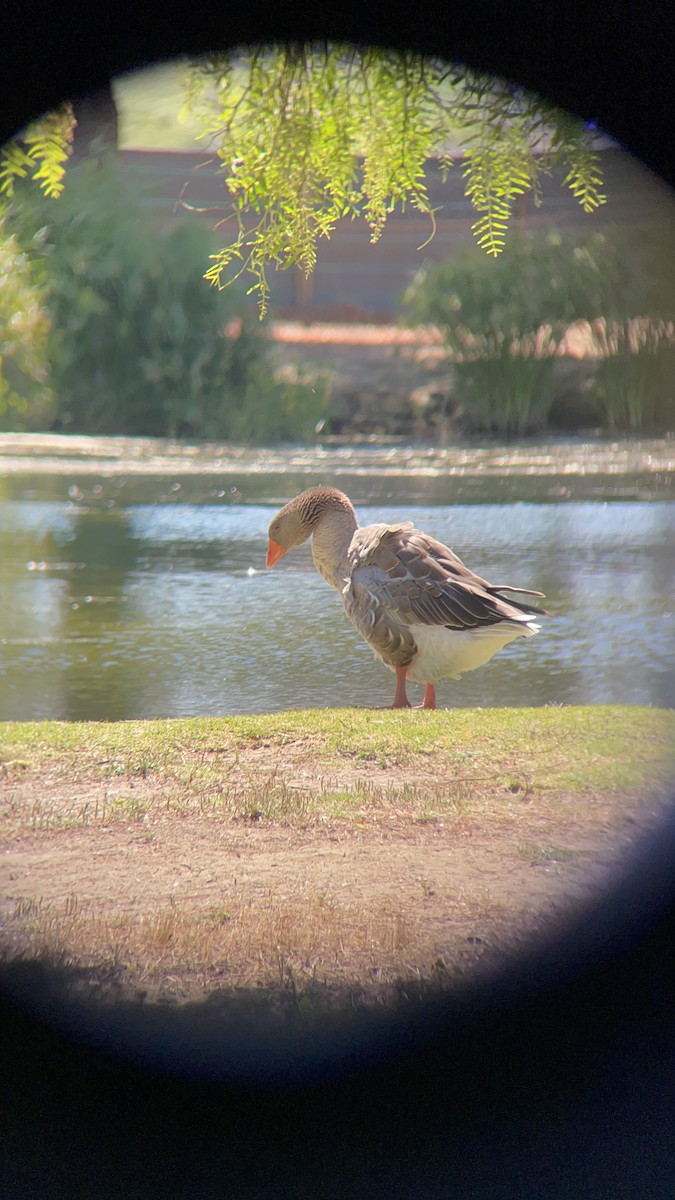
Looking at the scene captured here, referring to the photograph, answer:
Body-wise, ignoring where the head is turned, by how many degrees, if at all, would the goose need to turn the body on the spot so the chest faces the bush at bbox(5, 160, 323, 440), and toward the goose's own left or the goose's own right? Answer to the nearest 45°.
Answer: approximately 90° to the goose's own right

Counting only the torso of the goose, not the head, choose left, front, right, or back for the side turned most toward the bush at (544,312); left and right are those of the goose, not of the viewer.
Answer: right

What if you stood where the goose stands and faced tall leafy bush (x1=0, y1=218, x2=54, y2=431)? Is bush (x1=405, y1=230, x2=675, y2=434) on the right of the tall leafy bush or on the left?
right

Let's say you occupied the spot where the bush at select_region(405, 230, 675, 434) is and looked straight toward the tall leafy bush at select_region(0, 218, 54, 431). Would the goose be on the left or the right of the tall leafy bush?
left

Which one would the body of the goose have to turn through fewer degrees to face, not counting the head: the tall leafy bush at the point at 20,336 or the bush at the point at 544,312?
the tall leafy bush

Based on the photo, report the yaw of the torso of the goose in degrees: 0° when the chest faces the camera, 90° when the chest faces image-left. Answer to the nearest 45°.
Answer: approximately 90°
